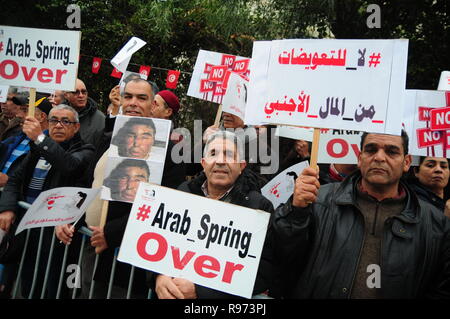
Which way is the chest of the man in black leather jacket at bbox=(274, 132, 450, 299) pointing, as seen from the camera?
toward the camera

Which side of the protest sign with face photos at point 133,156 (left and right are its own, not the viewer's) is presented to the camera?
front

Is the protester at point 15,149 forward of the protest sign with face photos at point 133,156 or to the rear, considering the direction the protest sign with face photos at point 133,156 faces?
to the rear

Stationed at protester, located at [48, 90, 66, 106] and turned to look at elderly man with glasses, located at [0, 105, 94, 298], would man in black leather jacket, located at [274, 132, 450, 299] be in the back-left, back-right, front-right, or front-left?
front-left

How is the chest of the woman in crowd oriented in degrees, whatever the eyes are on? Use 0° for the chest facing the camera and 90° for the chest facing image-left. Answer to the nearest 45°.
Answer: approximately 315°
